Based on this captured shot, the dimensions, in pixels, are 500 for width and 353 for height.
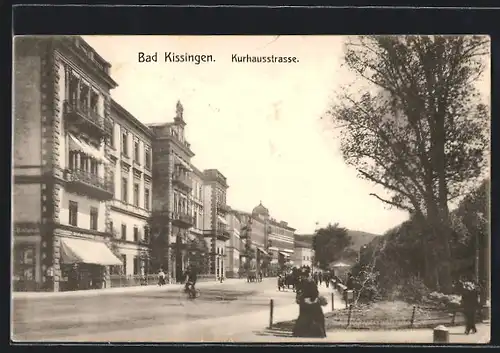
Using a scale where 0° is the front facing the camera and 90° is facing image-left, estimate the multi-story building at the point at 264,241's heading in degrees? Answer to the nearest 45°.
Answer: approximately 315°

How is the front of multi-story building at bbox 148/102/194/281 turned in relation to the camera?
facing the viewer and to the right of the viewer

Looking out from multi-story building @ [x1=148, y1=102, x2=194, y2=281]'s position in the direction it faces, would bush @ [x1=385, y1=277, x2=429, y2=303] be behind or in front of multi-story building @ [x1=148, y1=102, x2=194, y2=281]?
in front

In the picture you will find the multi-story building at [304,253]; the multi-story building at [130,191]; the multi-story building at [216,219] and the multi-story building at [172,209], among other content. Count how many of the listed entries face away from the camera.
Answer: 0

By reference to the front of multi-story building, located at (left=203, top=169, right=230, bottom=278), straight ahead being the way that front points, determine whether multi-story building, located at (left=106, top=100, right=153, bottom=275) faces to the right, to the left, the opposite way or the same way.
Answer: the same way

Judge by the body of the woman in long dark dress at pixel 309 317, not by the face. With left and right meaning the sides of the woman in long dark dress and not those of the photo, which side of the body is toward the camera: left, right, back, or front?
back

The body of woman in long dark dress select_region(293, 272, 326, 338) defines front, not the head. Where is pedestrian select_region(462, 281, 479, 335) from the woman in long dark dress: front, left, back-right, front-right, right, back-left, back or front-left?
right

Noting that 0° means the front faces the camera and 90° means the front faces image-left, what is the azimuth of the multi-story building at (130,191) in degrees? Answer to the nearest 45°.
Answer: approximately 315°
